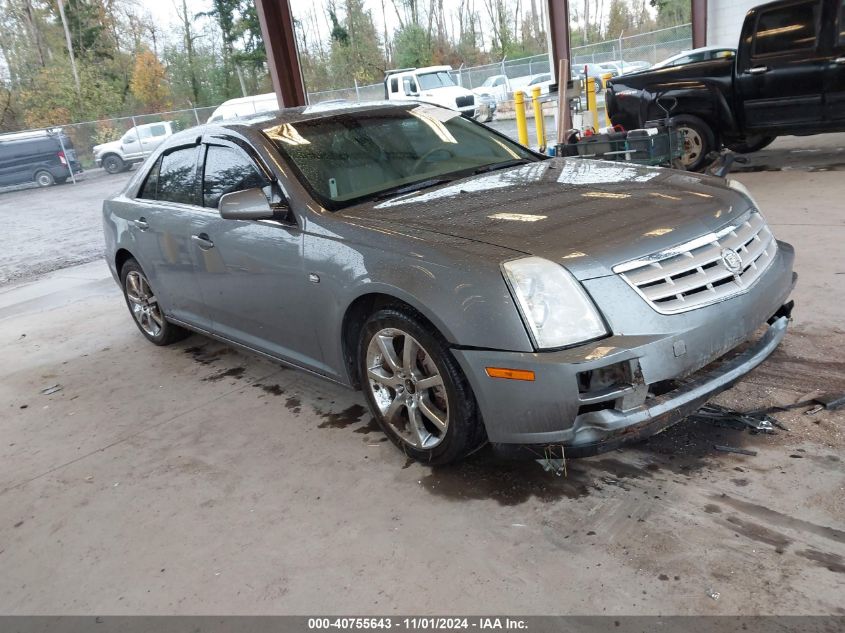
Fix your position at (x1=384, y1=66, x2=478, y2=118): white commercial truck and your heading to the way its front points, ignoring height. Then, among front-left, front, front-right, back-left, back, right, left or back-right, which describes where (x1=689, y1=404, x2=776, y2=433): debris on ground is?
front-right

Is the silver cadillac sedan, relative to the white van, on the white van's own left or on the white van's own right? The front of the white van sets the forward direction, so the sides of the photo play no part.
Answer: on the white van's own left

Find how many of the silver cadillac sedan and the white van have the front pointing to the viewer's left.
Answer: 1

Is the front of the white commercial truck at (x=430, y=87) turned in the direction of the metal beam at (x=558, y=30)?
yes

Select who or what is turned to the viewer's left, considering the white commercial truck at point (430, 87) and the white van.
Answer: the white van

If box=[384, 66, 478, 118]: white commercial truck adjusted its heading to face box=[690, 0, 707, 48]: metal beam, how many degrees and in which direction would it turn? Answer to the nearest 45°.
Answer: approximately 45° to its left

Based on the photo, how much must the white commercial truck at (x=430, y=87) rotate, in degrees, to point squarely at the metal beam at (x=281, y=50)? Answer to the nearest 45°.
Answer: approximately 45° to its right

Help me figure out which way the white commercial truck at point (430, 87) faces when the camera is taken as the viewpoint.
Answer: facing the viewer and to the right of the viewer

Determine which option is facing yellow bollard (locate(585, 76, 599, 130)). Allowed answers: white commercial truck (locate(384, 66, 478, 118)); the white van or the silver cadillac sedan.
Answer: the white commercial truck

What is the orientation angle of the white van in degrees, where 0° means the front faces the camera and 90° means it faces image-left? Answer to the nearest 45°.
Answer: approximately 90°

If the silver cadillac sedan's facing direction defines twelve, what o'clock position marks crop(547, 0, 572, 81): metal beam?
The metal beam is roughly at 8 o'clock from the silver cadillac sedan.

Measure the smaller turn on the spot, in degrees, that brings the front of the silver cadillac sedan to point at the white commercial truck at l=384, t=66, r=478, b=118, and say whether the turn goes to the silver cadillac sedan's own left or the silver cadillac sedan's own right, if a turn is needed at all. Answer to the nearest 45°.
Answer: approximately 135° to the silver cadillac sedan's own left

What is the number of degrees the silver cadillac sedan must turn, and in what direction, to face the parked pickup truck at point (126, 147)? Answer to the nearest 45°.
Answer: approximately 180°
